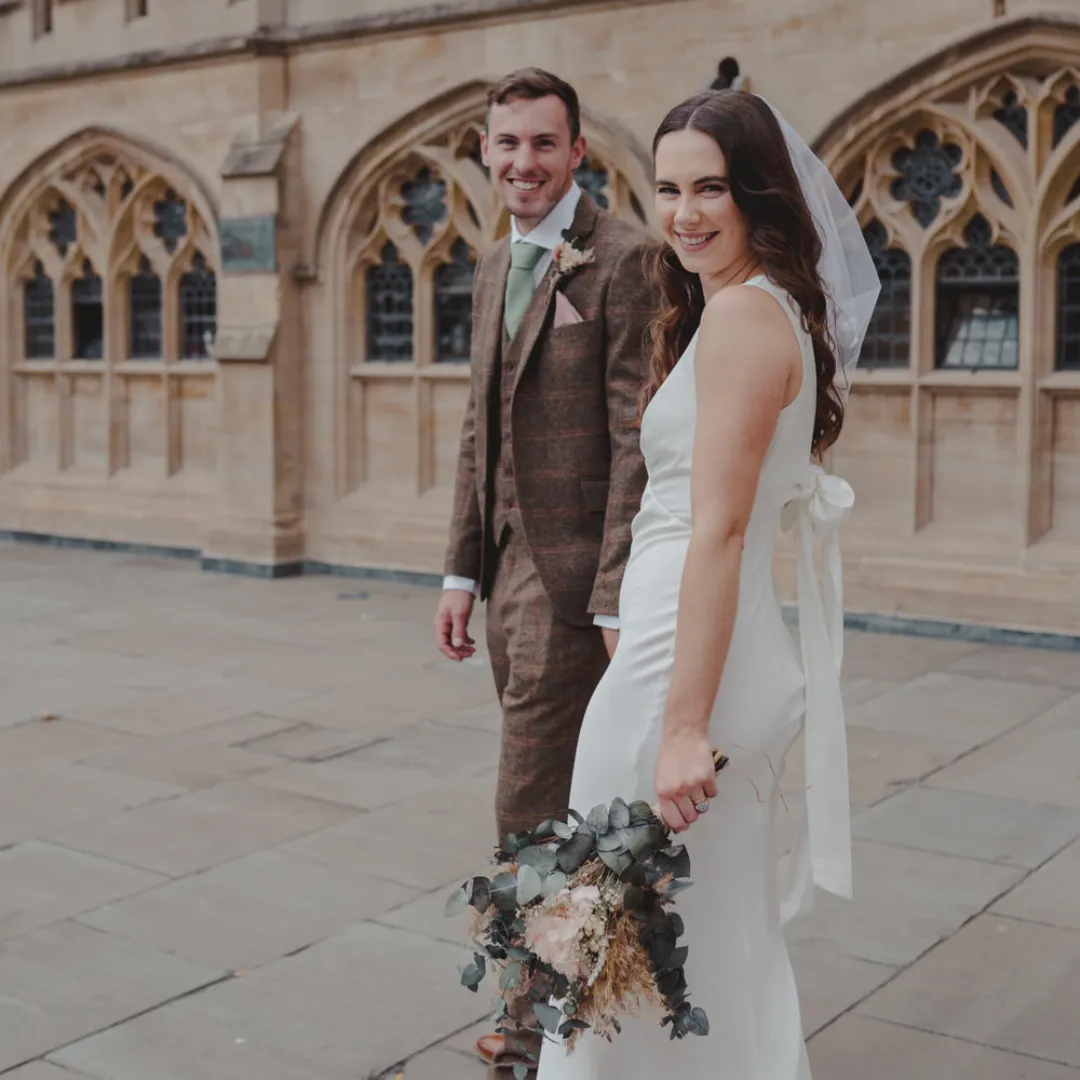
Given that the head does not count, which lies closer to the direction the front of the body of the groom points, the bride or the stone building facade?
the bride

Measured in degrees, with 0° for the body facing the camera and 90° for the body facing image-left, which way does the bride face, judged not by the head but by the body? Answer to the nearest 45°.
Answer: approximately 90°

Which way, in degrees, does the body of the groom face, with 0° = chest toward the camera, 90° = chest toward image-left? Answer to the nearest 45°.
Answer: approximately 45°

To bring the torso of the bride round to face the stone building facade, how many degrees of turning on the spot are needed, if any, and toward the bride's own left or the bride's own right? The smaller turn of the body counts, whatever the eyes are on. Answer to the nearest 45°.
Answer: approximately 90° to the bride's own right

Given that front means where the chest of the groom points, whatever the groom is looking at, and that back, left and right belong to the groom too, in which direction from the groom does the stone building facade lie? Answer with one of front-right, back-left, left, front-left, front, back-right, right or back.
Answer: back-right

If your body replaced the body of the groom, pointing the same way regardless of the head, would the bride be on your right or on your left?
on your left
